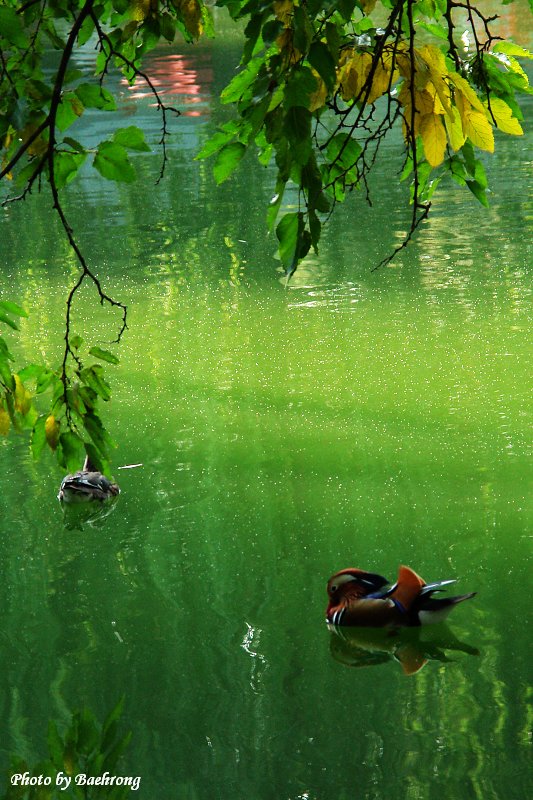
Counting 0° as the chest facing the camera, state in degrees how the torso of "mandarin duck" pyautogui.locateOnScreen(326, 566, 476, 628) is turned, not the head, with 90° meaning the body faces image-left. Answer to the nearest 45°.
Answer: approximately 90°

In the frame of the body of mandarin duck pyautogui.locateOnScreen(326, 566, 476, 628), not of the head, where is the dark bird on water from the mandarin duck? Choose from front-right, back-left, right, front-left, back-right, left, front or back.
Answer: front-right
